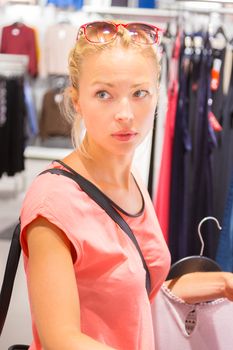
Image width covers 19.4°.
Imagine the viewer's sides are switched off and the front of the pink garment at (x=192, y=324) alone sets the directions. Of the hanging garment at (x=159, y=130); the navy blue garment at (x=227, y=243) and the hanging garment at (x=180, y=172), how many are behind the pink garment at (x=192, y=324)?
3

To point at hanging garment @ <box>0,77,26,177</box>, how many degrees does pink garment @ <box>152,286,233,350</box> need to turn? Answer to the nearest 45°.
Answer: approximately 135° to its right

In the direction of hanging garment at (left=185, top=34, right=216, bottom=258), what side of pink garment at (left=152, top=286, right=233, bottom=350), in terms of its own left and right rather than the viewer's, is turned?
back

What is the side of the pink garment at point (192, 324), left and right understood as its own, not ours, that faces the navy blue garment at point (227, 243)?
back

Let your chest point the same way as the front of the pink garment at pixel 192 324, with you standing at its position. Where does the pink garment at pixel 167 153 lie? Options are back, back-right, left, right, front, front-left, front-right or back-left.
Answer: back

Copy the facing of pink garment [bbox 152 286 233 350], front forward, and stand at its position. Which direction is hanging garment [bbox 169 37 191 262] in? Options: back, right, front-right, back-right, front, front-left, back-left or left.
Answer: back

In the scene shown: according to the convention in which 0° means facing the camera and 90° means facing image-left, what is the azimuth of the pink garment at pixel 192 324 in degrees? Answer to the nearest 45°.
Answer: approximately 0°

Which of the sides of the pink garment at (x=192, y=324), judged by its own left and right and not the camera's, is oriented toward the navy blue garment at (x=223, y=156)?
back
